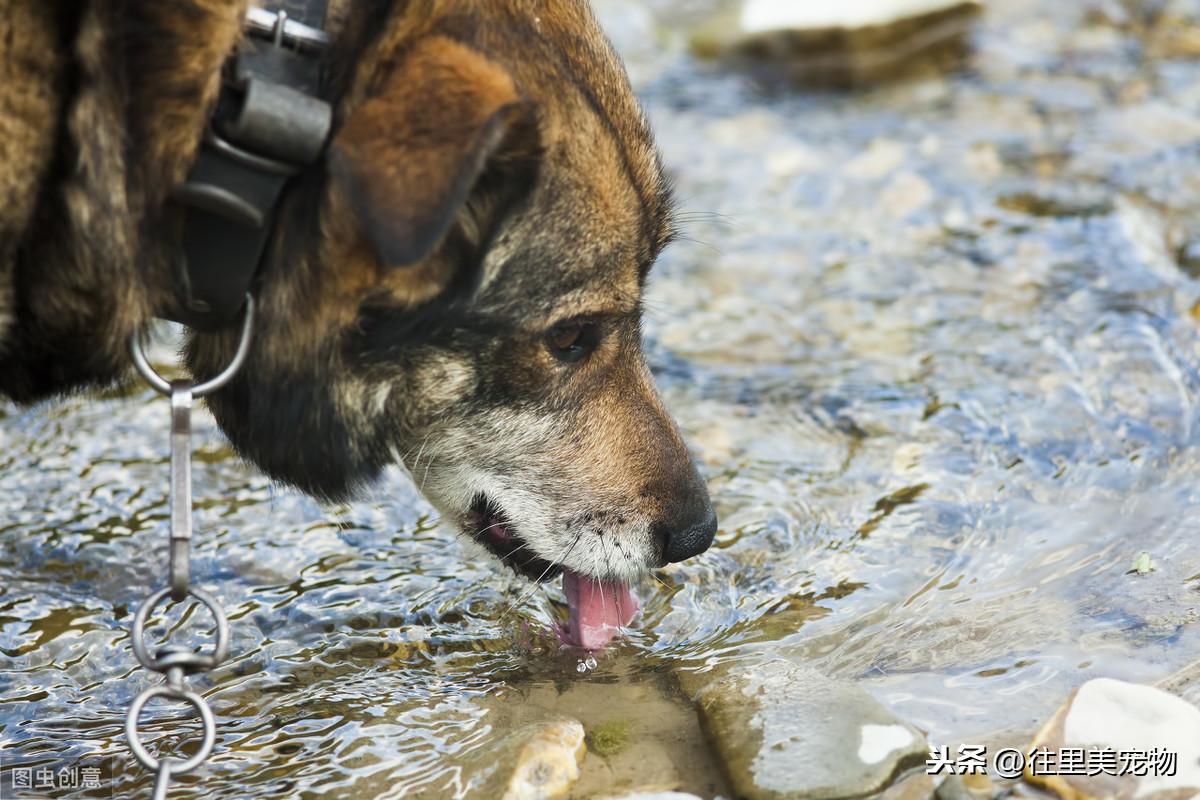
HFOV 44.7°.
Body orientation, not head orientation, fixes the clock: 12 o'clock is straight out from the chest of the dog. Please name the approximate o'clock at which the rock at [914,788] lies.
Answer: The rock is roughly at 1 o'clock from the dog.

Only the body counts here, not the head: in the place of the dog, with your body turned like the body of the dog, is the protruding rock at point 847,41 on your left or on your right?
on your left

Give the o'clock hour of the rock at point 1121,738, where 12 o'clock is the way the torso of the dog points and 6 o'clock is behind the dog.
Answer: The rock is roughly at 1 o'clock from the dog.

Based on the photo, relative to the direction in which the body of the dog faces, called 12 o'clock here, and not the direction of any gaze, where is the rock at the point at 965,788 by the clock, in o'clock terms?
The rock is roughly at 1 o'clock from the dog.

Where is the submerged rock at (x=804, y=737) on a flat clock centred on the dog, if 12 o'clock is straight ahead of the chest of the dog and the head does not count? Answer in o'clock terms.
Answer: The submerged rock is roughly at 1 o'clock from the dog.

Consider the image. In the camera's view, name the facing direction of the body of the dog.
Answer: to the viewer's right
